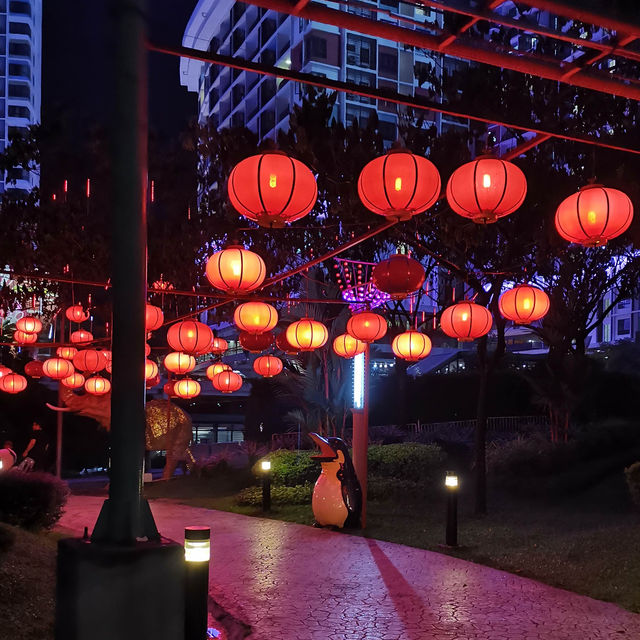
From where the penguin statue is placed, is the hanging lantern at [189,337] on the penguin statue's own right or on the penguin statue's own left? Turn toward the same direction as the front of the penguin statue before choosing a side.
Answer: on the penguin statue's own right

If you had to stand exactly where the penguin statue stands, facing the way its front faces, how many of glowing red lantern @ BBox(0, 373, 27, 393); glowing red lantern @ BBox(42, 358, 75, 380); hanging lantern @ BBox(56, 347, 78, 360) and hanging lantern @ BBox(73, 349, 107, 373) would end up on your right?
4

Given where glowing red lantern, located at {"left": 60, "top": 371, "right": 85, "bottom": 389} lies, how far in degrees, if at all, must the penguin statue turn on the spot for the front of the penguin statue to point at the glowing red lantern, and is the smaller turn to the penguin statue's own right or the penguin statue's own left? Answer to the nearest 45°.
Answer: approximately 90° to the penguin statue's own right

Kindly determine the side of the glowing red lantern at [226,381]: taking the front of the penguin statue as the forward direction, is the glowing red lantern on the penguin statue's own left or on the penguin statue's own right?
on the penguin statue's own right

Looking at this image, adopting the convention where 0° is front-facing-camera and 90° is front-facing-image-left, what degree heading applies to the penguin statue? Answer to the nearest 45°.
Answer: approximately 45°

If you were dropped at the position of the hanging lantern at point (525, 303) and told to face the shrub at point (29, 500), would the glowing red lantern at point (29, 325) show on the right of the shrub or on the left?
right

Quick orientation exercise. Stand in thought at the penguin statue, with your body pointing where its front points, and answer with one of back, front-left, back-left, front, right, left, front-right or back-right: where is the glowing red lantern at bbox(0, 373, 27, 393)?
right

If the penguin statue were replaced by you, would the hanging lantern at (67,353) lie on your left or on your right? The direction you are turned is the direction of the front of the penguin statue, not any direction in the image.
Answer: on your right

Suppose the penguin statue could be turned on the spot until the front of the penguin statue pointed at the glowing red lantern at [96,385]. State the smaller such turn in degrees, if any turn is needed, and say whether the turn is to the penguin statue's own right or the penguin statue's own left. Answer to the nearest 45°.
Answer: approximately 90° to the penguin statue's own right
